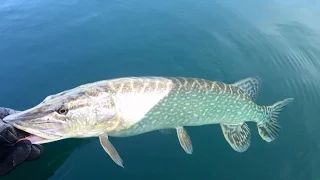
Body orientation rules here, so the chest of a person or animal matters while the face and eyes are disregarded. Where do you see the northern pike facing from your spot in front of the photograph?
facing to the left of the viewer
